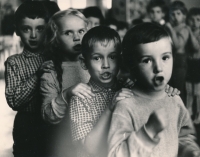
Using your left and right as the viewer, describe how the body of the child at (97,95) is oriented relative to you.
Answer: facing the viewer and to the right of the viewer

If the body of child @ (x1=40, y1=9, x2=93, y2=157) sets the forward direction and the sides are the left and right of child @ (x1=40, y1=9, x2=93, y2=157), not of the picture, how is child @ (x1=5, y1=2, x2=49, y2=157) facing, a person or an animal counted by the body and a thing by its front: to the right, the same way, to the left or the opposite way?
the same way

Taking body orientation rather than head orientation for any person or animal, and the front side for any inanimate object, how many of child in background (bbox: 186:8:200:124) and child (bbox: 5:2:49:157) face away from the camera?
0

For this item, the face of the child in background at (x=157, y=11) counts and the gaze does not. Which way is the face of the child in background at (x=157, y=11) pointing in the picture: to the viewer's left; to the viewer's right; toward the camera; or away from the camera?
toward the camera

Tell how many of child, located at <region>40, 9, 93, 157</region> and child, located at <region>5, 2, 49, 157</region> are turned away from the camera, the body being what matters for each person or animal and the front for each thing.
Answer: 0

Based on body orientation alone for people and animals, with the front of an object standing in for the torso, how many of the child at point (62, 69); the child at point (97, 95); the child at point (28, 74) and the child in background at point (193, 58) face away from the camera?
0

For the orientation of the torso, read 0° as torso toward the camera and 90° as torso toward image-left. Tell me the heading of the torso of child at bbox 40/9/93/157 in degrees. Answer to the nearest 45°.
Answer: approximately 315°

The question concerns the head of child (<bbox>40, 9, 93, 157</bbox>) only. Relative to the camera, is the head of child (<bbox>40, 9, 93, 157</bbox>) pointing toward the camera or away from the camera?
toward the camera

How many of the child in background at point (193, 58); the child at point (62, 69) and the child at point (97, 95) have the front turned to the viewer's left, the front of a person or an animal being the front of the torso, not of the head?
0

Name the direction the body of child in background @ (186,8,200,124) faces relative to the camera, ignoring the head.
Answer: toward the camera
